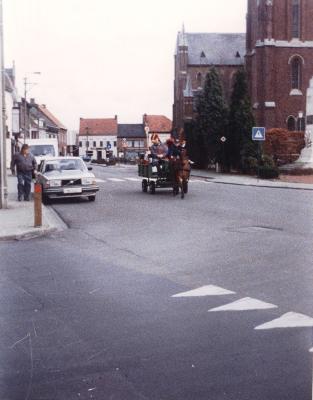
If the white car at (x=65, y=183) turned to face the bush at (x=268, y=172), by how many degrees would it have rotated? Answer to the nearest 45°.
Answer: approximately 135° to its left

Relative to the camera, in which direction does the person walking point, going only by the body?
toward the camera

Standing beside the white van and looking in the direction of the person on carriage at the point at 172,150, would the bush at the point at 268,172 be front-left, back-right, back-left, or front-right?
front-left

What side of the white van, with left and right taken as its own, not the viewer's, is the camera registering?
front

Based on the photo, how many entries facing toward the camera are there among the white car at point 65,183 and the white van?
2

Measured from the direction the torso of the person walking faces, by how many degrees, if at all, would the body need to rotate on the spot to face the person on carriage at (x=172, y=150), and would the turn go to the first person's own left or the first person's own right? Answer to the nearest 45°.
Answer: approximately 90° to the first person's own left

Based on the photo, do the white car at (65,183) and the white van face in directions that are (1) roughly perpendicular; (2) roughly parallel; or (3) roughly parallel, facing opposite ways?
roughly parallel

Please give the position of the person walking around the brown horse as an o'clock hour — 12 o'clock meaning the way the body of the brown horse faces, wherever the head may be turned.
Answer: The person walking is roughly at 4 o'clock from the brown horse.

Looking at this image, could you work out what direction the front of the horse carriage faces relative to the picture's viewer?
facing the viewer and to the right of the viewer

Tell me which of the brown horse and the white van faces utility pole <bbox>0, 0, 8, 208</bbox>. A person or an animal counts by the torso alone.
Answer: the white van

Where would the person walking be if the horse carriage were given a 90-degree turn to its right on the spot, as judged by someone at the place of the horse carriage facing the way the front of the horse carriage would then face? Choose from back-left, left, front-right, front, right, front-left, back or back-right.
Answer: front

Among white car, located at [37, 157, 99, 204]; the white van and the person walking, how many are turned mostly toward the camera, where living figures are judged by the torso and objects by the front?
3

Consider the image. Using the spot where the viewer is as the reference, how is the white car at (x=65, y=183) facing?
facing the viewer

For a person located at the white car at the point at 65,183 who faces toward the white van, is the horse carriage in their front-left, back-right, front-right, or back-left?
front-right

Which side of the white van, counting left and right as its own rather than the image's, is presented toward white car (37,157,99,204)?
front

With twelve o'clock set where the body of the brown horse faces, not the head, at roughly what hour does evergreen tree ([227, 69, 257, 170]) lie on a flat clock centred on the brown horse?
The evergreen tree is roughly at 8 o'clock from the brown horse.
